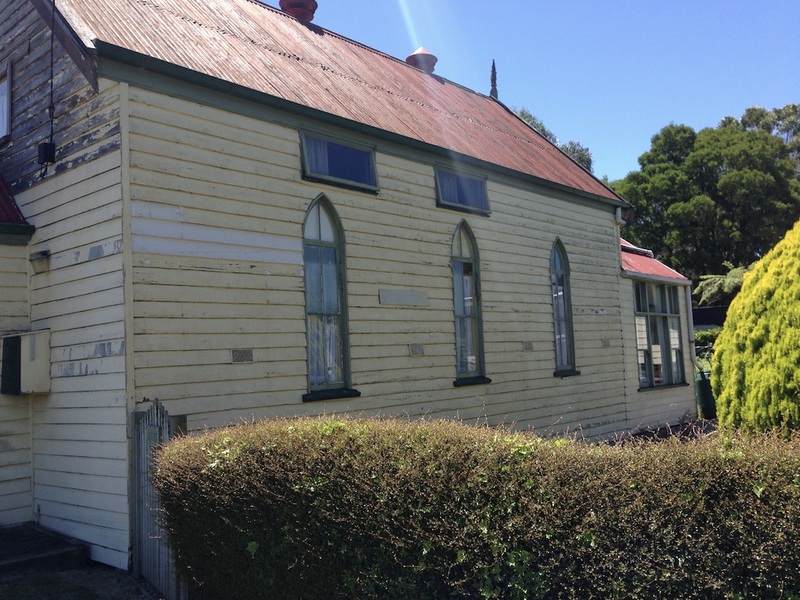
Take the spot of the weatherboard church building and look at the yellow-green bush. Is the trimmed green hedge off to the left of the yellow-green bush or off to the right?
right
